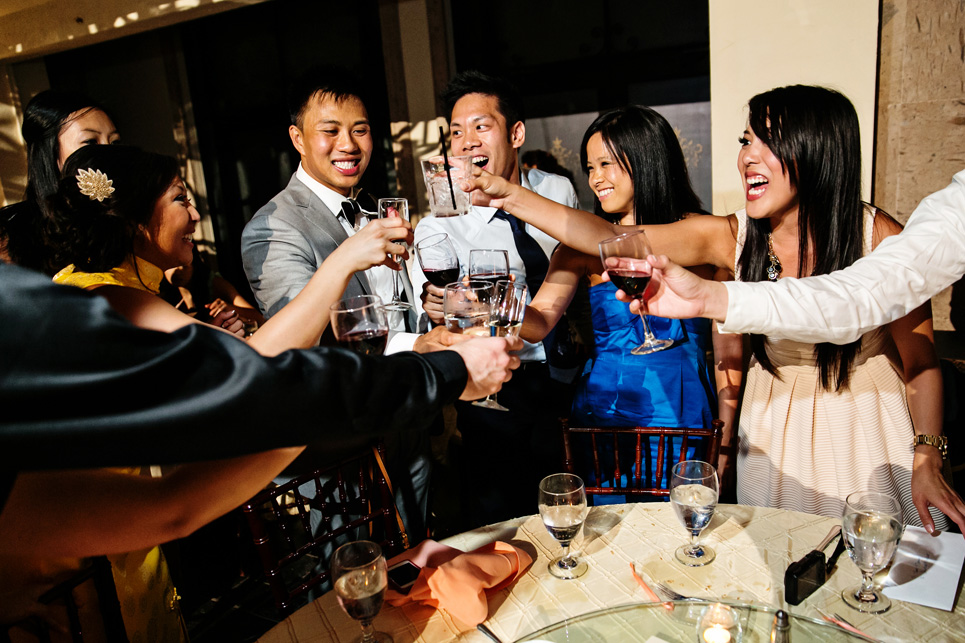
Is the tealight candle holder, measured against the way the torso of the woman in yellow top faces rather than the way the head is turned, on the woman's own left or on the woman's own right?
on the woman's own right

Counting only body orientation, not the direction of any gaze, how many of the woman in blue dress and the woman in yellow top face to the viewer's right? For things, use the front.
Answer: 1

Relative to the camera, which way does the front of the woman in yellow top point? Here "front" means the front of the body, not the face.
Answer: to the viewer's right

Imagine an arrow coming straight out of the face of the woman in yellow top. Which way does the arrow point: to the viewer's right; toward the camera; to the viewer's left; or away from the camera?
to the viewer's right

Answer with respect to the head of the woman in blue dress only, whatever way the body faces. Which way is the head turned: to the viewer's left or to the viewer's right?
to the viewer's left

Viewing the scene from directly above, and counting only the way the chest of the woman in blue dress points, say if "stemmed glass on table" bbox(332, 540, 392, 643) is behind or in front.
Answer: in front

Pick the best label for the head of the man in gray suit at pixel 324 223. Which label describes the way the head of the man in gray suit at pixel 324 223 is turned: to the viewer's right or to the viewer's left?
to the viewer's right

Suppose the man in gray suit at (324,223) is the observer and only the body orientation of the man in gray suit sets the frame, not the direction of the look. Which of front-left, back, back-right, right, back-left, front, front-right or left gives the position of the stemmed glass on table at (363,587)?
front-right

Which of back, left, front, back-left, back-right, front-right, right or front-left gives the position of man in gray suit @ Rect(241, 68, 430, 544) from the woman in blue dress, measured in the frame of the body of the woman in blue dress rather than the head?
front-right

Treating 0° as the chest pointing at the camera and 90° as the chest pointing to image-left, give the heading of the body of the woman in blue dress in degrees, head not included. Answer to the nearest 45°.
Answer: approximately 45°
